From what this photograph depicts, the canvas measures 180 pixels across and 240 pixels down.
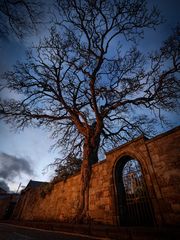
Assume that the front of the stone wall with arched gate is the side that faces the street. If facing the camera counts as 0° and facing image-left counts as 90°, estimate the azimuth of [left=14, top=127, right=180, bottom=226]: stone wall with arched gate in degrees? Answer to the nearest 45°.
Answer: approximately 45°
